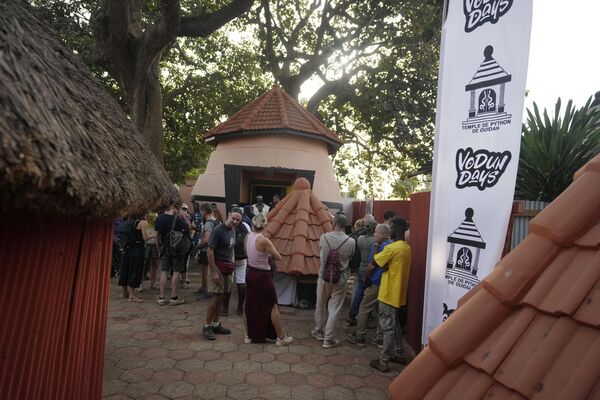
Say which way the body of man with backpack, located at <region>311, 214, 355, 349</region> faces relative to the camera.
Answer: away from the camera

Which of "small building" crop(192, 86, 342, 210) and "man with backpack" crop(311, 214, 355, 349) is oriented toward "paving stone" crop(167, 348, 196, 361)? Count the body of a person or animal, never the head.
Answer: the small building

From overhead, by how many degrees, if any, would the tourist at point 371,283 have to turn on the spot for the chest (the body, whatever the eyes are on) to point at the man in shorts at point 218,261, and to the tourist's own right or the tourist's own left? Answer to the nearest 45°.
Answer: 0° — they already face them

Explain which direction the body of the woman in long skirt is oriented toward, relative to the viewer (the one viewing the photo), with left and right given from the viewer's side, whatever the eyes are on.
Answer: facing away from the viewer and to the right of the viewer

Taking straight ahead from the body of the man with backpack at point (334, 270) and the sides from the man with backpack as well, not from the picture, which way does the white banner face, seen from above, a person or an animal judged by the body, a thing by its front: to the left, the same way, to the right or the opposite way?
the opposite way

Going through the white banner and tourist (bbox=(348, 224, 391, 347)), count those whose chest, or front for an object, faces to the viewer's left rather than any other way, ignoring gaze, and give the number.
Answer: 1

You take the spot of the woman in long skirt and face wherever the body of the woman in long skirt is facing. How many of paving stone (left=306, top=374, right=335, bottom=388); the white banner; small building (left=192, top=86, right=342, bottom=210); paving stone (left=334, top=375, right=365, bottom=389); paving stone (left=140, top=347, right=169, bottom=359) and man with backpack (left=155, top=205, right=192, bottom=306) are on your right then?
3

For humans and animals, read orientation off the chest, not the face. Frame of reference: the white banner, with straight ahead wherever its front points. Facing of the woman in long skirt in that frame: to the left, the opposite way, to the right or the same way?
the opposite way

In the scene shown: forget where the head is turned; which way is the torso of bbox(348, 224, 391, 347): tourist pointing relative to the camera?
to the viewer's left

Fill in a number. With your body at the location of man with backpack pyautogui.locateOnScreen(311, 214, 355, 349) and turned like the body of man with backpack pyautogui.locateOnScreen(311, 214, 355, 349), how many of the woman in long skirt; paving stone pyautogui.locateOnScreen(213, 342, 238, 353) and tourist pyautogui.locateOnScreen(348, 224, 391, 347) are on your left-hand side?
2

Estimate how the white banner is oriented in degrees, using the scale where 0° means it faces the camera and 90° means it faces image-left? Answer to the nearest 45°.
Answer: approximately 0°
